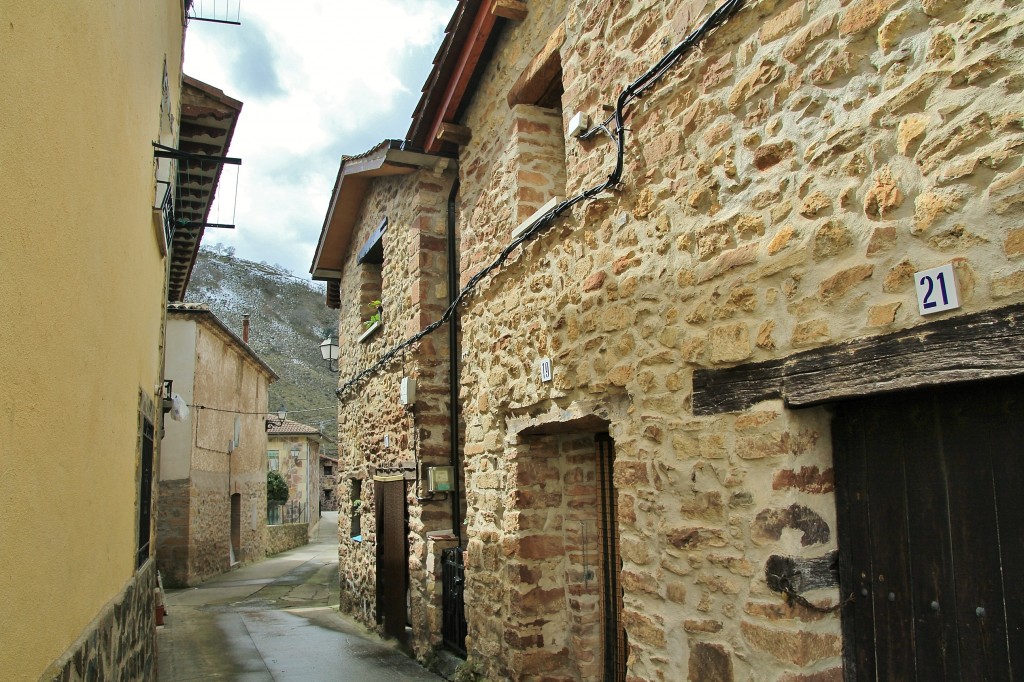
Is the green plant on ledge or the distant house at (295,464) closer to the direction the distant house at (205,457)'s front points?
the green plant on ledge

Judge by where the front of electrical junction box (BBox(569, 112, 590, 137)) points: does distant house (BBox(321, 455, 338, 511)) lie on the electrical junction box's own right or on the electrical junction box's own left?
on the electrical junction box's own right

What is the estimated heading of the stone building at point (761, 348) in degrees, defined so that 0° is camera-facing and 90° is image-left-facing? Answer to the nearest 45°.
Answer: approximately 45°

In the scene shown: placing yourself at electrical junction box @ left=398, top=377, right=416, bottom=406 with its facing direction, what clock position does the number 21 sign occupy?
The number 21 sign is roughly at 10 o'clock from the electrical junction box.

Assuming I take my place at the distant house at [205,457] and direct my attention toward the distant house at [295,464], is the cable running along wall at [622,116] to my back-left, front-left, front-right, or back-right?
back-right

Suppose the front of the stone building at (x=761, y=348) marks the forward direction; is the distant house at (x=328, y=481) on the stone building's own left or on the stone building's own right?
on the stone building's own right

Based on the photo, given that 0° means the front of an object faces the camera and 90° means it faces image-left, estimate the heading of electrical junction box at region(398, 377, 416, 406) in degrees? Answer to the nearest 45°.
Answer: approximately 45°
